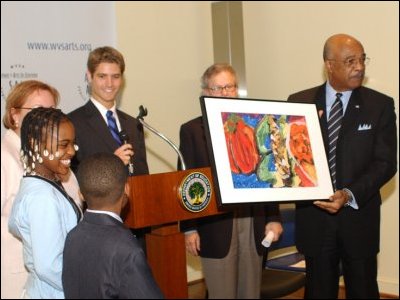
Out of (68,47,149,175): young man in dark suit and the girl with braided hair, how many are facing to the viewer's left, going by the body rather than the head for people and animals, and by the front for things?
0

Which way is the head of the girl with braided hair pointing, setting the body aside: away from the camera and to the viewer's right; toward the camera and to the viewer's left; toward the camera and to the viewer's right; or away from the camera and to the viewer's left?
toward the camera and to the viewer's right

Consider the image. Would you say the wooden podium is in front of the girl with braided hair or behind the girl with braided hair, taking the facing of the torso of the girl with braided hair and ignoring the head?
in front

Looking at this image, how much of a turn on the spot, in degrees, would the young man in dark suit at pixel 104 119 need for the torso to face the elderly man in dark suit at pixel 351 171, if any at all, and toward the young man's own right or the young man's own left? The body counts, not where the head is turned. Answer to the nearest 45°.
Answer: approximately 45° to the young man's own left

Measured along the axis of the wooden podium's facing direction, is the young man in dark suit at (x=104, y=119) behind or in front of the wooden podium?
behind

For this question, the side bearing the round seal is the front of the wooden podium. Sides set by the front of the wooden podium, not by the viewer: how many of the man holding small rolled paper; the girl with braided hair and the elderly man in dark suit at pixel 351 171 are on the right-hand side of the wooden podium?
1

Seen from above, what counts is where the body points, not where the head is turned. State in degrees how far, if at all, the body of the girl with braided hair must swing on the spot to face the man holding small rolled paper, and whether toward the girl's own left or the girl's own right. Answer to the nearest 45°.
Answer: approximately 45° to the girl's own left

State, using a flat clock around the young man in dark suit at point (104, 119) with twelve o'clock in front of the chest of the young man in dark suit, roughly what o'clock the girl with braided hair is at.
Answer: The girl with braided hair is roughly at 2 o'clock from the young man in dark suit.

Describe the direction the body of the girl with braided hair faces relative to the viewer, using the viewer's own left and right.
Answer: facing to the right of the viewer

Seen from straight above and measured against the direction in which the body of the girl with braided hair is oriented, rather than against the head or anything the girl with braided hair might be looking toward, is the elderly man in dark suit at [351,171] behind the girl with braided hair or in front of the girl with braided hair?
in front
